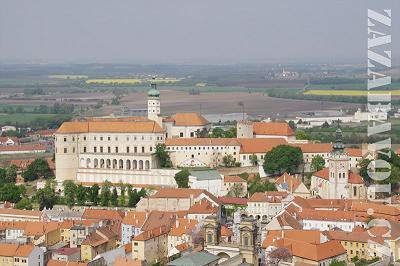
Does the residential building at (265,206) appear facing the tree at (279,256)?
yes

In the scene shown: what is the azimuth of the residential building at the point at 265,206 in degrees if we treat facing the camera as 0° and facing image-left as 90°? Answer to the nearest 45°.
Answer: approximately 0°

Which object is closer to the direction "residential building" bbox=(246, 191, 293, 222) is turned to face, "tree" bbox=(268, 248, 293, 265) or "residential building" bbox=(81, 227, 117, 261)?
the tree

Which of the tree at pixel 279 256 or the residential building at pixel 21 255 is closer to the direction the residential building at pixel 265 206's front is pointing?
the tree

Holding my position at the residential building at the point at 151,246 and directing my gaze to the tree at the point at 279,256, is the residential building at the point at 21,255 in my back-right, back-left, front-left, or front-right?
back-right

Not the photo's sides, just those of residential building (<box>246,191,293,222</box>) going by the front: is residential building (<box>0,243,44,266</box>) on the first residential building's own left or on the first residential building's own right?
on the first residential building's own right
